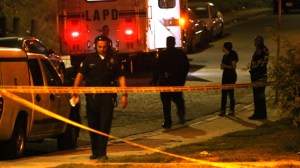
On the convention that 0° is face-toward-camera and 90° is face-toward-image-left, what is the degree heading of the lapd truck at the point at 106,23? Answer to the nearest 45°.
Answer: approximately 225°

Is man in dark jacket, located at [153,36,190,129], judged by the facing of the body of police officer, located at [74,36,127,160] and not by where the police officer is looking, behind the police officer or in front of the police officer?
behind
